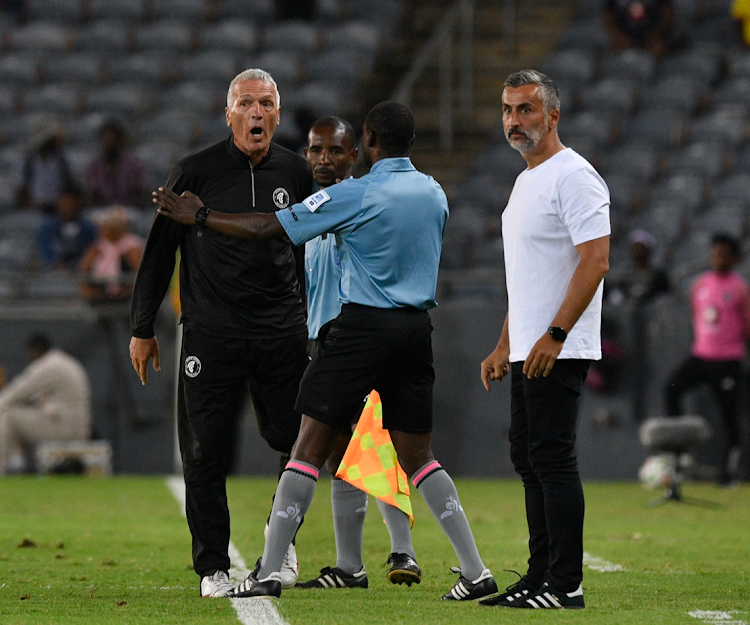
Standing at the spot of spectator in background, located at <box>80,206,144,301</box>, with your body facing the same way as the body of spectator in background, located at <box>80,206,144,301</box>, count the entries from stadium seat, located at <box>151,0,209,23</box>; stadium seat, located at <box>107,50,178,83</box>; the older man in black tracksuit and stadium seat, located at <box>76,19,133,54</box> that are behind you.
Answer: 3

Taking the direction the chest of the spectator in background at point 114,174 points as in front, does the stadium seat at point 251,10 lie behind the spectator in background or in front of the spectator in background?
behind

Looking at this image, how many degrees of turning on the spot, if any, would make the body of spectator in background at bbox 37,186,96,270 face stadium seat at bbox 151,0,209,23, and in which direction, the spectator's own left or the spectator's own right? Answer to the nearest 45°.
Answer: approximately 180°

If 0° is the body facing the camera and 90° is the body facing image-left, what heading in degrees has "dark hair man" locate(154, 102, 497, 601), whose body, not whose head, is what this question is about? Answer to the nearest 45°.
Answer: approximately 135°

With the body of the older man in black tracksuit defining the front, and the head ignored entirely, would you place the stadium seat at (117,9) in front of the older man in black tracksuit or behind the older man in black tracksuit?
behind

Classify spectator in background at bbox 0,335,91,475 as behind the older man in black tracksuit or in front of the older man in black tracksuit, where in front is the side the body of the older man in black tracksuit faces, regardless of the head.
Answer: behind

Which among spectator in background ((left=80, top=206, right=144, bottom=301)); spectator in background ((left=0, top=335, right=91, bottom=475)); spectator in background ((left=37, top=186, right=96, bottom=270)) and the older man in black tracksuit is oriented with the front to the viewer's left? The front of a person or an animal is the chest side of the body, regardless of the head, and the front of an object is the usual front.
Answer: spectator in background ((left=0, top=335, right=91, bottom=475))

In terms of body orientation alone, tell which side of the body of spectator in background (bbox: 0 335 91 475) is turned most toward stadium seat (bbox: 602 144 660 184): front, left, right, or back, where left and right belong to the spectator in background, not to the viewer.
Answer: back

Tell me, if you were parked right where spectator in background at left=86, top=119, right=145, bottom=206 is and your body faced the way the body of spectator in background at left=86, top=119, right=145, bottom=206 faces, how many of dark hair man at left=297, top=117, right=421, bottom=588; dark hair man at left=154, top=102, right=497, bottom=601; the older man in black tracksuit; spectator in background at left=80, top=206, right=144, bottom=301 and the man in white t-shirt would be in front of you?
5

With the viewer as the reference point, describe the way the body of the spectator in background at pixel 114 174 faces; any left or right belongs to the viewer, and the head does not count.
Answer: facing the viewer

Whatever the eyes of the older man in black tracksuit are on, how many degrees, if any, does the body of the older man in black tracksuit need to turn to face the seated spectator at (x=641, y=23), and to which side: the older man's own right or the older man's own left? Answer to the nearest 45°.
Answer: approximately 135° to the older man's own left

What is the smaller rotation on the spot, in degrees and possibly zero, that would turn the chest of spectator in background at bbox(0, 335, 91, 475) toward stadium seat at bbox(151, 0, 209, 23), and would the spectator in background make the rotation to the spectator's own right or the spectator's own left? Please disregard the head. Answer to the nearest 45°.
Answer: approximately 90° to the spectator's own right

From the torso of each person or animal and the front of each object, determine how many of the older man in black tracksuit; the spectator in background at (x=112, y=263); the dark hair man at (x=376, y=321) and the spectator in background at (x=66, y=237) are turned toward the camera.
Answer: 3

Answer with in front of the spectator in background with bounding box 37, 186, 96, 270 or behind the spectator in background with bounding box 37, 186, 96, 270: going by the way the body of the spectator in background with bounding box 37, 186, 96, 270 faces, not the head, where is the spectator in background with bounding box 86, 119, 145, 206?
behind

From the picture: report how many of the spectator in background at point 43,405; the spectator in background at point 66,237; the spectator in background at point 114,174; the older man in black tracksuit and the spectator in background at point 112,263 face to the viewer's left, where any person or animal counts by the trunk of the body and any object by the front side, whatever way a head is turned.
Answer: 1
